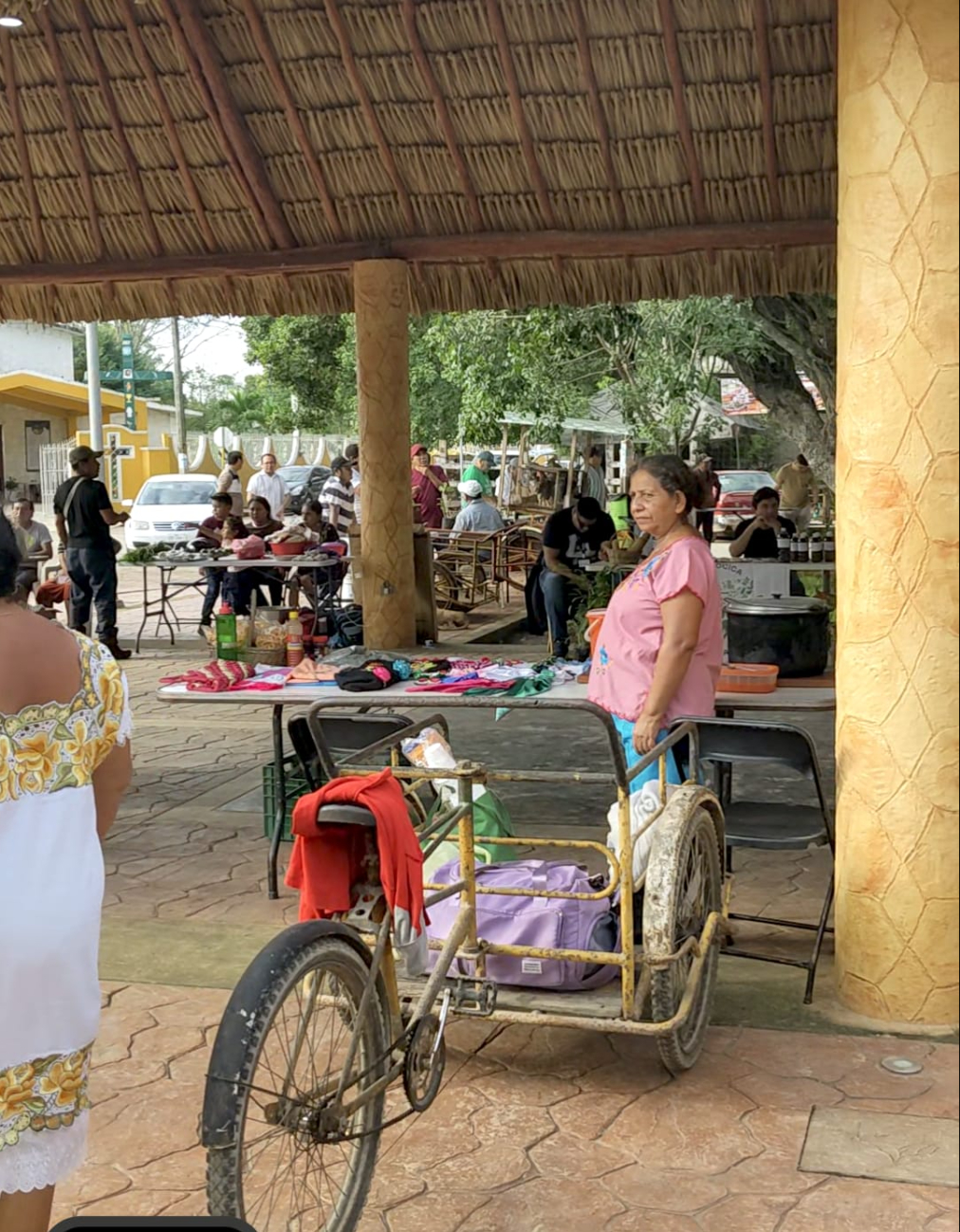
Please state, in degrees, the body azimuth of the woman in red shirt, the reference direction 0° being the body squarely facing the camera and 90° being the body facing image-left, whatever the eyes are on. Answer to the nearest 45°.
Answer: approximately 0°

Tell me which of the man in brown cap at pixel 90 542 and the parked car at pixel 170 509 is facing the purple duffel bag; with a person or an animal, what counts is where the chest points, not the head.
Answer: the parked car

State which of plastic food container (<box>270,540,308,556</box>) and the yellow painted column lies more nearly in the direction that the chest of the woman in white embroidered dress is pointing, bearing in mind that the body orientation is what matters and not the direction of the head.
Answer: the plastic food container

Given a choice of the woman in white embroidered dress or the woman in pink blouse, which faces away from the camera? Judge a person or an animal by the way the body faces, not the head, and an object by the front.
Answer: the woman in white embroidered dress

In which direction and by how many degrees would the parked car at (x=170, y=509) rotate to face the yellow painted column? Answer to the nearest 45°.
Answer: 0° — it already faces it

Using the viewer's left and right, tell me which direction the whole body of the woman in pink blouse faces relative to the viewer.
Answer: facing to the left of the viewer

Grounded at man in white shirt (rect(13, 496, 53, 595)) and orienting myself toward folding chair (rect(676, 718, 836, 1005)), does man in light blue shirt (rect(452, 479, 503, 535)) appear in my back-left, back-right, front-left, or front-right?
back-left

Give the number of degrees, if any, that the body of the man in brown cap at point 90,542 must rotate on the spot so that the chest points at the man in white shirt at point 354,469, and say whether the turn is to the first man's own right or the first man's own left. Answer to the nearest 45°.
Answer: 0° — they already face them

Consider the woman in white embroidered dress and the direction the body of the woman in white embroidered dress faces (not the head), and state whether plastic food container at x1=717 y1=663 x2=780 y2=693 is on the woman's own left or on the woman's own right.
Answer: on the woman's own right

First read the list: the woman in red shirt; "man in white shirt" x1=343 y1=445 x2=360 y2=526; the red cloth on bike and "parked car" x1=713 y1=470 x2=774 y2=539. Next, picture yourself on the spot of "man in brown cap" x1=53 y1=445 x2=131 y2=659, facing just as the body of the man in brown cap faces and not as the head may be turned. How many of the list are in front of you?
3
